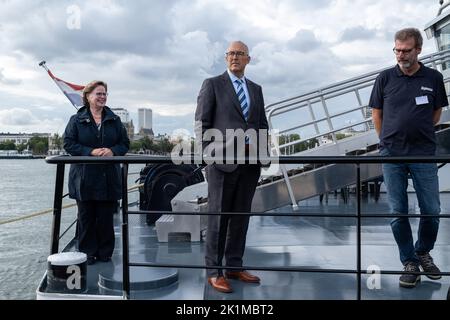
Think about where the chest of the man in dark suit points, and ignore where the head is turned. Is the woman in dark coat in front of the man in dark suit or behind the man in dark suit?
behind

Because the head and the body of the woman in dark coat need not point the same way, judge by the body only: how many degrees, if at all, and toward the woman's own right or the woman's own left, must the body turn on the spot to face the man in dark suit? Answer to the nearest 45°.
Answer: approximately 45° to the woman's own left

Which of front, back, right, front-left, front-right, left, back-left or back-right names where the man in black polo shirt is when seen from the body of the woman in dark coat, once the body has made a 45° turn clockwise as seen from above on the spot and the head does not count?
left

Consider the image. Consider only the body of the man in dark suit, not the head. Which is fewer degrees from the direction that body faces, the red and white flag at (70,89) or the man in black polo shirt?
the man in black polo shirt

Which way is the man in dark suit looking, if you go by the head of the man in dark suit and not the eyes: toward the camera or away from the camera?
toward the camera

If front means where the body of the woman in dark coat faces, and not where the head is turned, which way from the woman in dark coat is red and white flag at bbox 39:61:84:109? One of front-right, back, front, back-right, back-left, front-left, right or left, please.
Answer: back

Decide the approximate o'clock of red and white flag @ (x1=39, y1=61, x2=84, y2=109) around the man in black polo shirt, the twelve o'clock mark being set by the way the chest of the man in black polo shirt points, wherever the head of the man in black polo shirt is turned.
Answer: The red and white flag is roughly at 4 o'clock from the man in black polo shirt.

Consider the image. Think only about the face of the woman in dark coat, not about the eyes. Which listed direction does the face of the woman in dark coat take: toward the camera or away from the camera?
toward the camera

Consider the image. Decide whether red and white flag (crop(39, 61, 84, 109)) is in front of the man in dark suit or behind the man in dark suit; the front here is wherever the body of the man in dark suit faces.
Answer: behind

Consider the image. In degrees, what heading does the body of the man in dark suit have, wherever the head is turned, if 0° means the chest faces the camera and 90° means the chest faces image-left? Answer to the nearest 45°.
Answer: approximately 315°

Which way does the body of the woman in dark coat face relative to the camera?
toward the camera

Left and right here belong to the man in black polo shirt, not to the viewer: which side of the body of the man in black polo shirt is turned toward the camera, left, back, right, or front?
front

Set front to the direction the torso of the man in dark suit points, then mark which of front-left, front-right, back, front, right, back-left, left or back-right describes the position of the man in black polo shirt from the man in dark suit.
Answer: front-left
